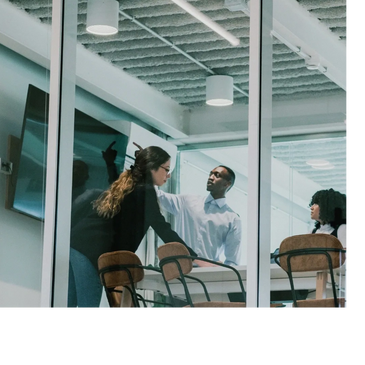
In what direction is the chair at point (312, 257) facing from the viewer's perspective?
away from the camera

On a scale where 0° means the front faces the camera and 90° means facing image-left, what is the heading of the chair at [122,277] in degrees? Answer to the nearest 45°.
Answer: approximately 225°

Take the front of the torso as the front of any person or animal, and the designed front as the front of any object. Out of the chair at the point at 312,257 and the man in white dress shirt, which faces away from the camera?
the chair

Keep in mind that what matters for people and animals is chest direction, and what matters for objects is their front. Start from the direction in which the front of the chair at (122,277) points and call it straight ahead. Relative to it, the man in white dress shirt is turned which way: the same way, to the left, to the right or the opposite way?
the opposite way

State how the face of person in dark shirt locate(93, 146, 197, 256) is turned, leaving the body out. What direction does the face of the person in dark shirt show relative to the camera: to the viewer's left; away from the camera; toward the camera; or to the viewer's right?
to the viewer's right

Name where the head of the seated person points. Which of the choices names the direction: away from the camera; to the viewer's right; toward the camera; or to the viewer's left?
to the viewer's left

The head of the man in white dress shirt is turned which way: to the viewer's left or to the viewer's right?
to the viewer's left

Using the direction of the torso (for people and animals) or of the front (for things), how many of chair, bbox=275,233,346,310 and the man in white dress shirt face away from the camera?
1

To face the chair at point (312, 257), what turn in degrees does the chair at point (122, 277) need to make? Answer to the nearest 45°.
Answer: approximately 90° to its right

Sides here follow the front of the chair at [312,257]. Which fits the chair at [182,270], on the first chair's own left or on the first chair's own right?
on the first chair's own left
